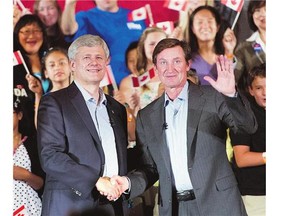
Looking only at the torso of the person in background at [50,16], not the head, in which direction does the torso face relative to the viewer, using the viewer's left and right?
facing the viewer

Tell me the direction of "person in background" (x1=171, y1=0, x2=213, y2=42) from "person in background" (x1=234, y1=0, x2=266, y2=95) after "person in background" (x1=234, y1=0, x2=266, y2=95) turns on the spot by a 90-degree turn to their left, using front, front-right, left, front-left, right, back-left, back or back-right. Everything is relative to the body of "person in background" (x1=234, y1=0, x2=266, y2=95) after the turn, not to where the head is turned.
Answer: back

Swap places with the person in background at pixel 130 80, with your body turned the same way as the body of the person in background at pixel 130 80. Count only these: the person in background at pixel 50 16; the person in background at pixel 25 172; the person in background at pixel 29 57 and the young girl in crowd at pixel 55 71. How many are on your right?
4

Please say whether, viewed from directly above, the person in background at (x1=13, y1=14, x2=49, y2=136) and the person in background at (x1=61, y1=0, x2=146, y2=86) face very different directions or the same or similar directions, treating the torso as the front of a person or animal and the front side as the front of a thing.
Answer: same or similar directions

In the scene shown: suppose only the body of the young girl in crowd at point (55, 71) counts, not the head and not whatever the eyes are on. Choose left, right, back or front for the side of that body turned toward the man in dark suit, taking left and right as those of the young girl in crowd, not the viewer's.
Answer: front

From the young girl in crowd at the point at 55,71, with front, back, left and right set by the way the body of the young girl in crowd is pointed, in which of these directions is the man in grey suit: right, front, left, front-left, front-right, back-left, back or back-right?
front-left

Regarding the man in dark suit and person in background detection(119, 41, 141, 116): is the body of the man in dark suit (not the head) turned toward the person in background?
no

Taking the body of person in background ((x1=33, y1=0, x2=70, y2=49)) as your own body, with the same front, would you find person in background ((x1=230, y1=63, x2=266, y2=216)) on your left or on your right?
on your left

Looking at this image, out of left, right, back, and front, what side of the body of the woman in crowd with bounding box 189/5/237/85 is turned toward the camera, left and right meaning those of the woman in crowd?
front

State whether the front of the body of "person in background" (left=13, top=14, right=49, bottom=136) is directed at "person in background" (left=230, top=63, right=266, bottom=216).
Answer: no

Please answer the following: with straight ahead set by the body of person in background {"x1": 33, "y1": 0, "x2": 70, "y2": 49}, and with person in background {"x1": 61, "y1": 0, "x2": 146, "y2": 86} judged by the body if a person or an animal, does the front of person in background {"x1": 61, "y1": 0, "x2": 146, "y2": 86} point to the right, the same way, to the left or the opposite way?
the same way

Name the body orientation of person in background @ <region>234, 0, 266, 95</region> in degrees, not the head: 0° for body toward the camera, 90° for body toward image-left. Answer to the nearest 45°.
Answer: approximately 0°

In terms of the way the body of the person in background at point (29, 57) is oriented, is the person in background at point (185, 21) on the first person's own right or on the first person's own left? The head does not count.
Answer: on the first person's own left

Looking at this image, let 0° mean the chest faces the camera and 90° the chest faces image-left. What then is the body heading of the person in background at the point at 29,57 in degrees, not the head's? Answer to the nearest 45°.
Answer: approximately 0°

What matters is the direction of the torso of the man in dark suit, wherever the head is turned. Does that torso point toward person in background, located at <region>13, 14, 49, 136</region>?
no

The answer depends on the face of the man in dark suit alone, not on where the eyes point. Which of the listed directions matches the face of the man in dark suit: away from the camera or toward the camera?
toward the camera

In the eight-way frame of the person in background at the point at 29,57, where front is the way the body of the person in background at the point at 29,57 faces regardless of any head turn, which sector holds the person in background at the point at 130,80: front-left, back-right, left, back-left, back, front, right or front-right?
left

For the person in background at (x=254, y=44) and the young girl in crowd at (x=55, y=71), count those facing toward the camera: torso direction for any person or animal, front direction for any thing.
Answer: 2

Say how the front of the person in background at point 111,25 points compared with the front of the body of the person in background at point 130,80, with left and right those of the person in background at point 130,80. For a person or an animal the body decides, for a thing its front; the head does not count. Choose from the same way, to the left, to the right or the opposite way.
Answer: the same way
